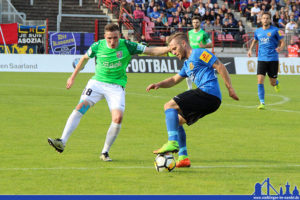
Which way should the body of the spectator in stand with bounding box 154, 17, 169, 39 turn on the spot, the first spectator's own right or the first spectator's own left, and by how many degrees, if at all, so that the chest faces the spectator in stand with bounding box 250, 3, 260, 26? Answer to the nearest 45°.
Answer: approximately 135° to the first spectator's own left

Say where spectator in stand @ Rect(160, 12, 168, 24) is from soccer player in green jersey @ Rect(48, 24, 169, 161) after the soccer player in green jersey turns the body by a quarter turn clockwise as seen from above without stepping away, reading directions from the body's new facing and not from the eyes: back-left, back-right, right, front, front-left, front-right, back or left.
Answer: right

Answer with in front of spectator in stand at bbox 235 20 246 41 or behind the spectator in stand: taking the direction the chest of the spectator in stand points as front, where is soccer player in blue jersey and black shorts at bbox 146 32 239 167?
in front

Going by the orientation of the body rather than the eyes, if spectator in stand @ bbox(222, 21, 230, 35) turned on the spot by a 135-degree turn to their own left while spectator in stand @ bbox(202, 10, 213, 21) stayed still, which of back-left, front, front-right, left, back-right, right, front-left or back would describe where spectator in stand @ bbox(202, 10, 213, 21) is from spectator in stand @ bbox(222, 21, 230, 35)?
back-left

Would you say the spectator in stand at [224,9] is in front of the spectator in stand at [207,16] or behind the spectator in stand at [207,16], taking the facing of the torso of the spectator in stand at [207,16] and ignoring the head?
behind

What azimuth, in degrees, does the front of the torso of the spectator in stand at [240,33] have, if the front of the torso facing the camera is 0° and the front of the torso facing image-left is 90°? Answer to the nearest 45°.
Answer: approximately 45°

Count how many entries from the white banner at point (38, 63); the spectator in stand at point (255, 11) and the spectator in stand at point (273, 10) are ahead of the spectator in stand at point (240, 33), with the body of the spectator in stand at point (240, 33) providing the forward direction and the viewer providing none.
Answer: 1

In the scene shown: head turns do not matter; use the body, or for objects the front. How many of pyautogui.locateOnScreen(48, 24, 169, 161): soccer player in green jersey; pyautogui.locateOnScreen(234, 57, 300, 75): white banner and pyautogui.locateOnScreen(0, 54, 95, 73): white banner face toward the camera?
3

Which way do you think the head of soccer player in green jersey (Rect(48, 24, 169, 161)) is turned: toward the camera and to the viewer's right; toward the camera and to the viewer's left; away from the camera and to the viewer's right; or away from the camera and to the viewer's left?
toward the camera and to the viewer's right

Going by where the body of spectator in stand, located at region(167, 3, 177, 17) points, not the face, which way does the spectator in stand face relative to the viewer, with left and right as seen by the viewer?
facing the viewer and to the left of the viewer
